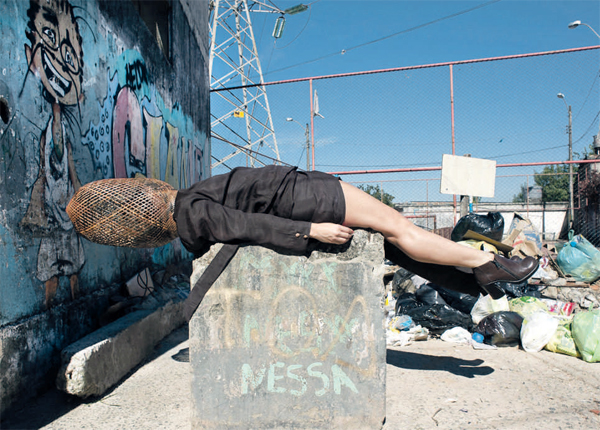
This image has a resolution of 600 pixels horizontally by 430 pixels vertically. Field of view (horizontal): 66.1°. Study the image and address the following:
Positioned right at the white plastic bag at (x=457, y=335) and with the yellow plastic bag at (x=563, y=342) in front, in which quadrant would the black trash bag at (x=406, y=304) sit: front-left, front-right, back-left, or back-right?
back-left

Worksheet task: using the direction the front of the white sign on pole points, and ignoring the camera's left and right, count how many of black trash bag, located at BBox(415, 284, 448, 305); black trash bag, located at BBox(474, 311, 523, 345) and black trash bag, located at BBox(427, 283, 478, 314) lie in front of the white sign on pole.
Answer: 3

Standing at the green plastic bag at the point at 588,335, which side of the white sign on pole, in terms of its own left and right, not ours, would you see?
front

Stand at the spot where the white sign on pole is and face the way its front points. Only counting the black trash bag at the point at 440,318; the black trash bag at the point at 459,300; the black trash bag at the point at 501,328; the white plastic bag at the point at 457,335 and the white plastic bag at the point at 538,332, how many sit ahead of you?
5

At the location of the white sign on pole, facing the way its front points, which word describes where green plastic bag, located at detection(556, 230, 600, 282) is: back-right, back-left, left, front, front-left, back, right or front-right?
left

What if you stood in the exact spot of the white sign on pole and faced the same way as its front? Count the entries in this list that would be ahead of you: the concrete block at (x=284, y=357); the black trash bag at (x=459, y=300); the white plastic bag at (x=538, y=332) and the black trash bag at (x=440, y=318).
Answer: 4

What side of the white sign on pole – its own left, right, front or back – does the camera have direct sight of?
front

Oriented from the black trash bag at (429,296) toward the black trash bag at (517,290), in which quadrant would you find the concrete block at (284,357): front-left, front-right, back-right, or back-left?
back-right

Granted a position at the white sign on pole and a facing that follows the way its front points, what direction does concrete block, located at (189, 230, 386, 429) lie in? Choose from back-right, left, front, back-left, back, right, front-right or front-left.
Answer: front

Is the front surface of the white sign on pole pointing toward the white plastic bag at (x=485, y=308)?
yes

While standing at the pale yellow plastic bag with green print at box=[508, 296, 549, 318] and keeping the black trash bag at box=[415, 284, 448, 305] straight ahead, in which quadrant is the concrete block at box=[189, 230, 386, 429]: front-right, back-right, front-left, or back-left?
front-left

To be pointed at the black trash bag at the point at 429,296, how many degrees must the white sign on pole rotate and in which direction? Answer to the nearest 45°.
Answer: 0° — it already faces it

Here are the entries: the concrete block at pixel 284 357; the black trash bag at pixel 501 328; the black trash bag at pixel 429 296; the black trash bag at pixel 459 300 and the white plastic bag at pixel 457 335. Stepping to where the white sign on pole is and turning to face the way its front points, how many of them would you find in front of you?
5

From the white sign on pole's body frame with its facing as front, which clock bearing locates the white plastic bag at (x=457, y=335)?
The white plastic bag is roughly at 12 o'clock from the white sign on pole.

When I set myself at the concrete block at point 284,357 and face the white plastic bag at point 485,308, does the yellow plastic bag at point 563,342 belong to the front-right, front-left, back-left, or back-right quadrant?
front-right
